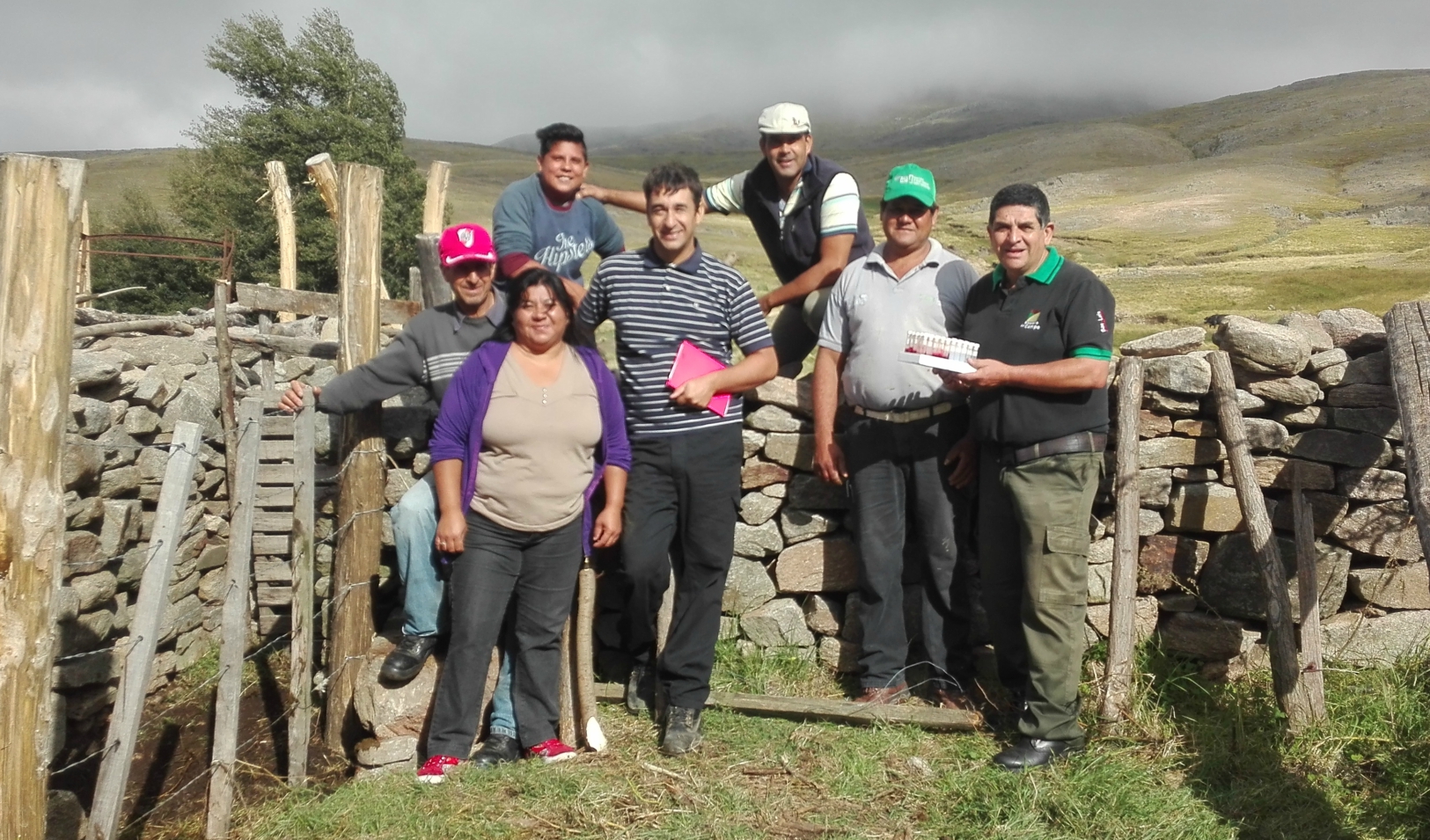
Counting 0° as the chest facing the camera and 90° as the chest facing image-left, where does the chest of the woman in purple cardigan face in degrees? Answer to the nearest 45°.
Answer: approximately 0°

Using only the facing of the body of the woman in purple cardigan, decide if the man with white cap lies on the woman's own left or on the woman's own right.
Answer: on the woman's own left

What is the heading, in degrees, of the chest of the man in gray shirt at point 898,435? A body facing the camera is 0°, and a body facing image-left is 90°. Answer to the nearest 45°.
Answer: approximately 0°

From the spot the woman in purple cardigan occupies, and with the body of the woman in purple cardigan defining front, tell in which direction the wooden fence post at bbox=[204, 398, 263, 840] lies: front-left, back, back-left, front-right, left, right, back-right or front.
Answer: right

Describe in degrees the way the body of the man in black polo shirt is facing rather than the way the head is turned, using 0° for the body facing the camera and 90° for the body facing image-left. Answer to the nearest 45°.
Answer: approximately 45°

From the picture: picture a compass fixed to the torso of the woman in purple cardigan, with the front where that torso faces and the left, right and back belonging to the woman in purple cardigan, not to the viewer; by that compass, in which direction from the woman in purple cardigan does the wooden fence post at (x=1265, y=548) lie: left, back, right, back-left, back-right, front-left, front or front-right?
left

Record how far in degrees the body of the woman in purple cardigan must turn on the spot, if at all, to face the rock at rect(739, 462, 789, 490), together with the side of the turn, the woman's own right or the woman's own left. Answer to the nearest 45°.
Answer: approximately 135° to the woman's own left

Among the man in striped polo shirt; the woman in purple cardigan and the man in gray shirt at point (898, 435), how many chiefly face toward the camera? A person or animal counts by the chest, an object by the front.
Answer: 3
